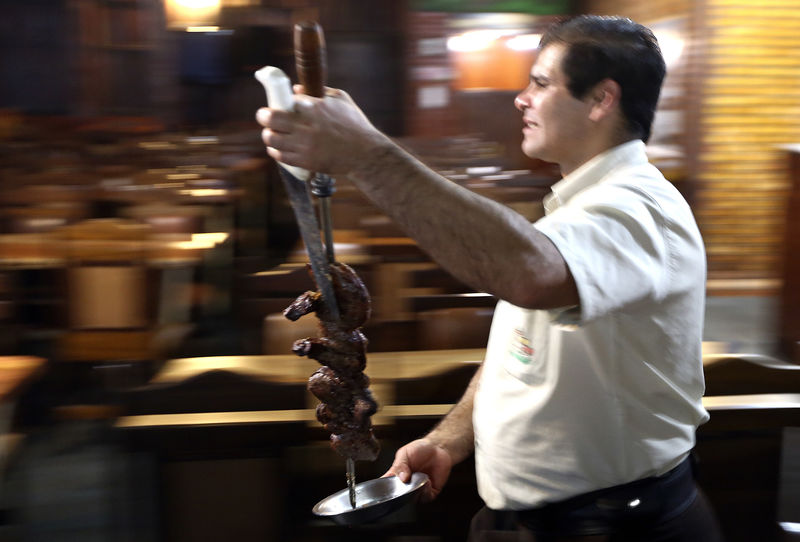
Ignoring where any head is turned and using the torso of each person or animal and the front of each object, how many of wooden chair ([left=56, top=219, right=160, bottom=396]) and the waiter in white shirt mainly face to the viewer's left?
1

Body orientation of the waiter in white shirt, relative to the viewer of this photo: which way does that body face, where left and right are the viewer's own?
facing to the left of the viewer

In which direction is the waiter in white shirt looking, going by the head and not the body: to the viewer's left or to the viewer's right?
to the viewer's left

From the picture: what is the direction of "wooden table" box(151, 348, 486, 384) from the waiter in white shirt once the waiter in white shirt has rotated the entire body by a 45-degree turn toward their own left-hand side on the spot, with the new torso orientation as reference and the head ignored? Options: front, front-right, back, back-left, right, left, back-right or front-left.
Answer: right

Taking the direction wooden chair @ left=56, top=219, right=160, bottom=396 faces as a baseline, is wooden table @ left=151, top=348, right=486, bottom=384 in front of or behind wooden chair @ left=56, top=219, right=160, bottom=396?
behind

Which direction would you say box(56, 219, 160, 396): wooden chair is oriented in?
away from the camera

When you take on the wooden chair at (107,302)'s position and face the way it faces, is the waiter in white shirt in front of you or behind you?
behind
